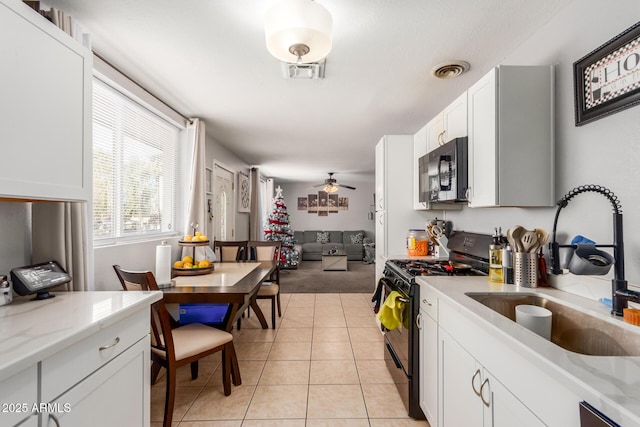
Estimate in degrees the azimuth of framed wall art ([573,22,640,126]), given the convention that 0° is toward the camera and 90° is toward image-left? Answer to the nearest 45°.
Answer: approximately 45°

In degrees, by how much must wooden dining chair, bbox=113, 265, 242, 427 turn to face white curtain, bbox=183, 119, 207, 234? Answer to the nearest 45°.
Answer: approximately 45° to its left

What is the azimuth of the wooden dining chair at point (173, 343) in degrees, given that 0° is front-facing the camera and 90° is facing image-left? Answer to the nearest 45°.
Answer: approximately 225°

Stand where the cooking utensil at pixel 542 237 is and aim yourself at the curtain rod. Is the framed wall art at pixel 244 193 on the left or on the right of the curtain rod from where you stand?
right
